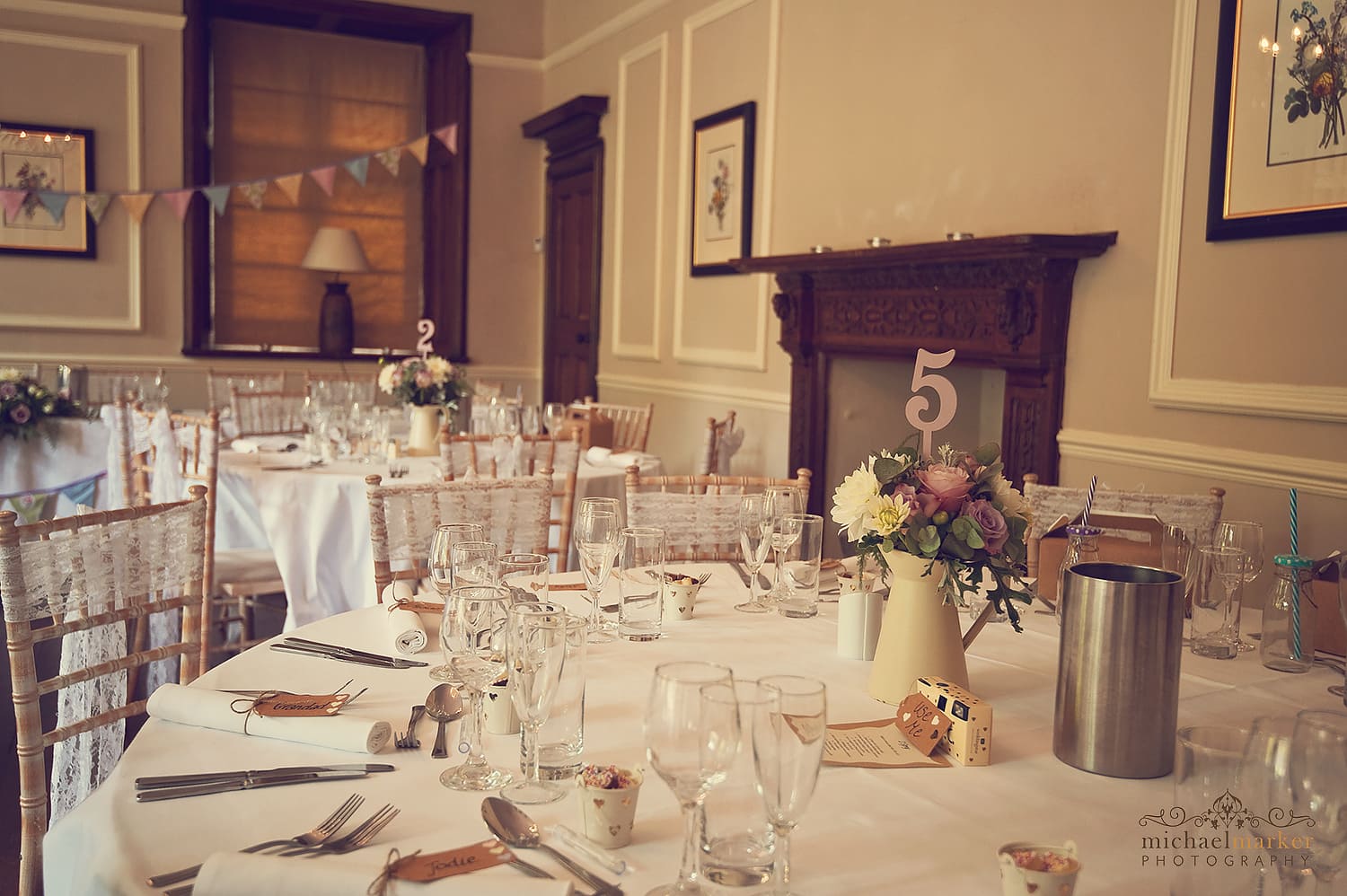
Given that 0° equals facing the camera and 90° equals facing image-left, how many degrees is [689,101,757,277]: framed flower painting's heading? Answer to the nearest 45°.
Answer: approximately 45°

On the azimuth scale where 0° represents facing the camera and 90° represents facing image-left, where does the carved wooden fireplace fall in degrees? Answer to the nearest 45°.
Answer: approximately 45°

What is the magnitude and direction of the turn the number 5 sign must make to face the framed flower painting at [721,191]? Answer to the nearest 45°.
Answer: approximately 180°

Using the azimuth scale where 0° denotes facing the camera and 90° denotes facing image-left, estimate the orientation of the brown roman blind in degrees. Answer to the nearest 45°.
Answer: approximately 0°

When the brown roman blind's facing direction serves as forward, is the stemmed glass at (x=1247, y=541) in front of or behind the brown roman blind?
in front

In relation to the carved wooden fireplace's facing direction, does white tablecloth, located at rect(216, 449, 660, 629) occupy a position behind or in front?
in front

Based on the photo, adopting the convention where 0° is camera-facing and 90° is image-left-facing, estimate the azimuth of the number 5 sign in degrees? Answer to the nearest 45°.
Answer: approximately 0°

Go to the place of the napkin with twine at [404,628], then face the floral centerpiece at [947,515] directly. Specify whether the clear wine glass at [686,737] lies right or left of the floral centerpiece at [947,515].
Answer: right

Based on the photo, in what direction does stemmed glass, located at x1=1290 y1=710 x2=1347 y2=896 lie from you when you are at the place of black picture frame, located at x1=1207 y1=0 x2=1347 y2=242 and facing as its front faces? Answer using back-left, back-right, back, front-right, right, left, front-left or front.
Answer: front-left

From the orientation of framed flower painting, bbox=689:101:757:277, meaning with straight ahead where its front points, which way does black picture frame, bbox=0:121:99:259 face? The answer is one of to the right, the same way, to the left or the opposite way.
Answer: to the left
